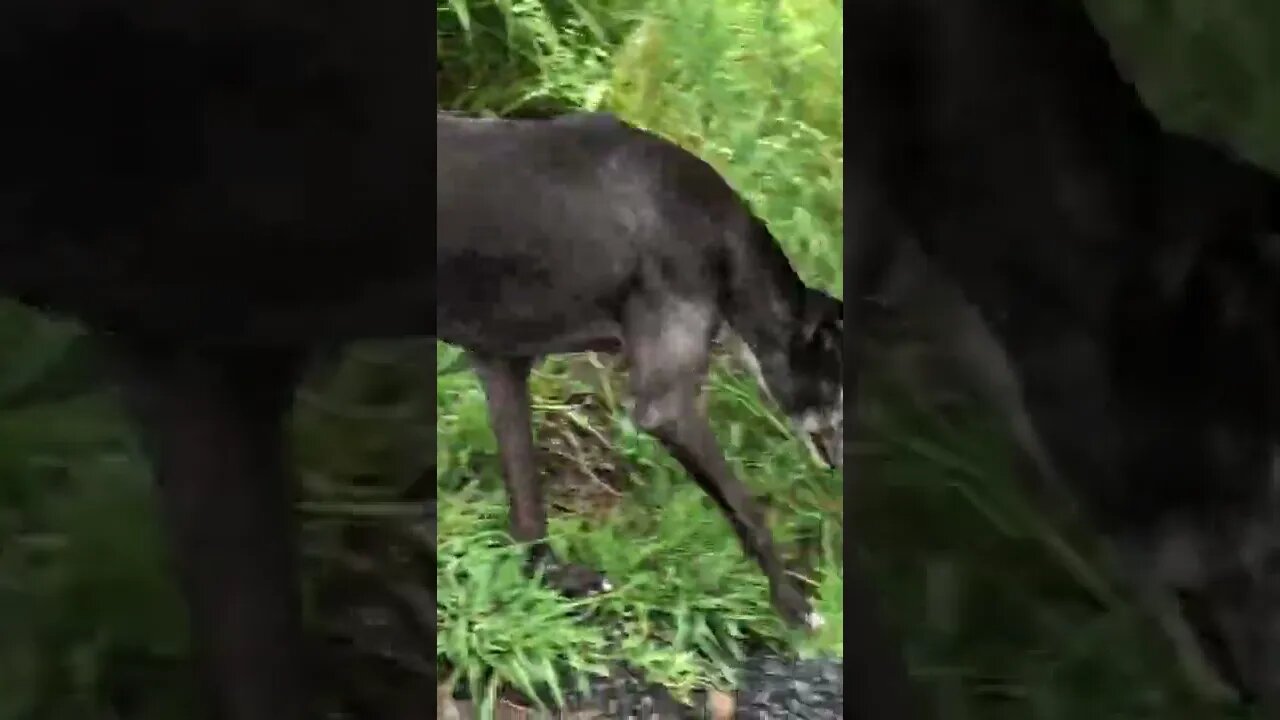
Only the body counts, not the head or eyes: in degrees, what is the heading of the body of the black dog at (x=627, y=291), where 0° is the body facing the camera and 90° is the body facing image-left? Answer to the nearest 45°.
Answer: approximately 270°
